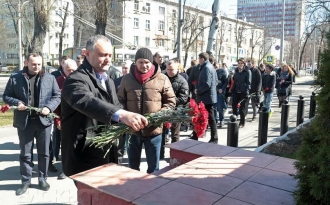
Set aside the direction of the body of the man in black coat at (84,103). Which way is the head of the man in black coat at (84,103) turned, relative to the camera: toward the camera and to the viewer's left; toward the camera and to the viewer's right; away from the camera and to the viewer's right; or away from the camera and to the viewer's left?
toward the camera and to the viewer's right

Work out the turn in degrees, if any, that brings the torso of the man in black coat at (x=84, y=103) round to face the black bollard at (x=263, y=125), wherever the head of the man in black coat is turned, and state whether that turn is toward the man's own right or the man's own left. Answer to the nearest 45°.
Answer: approximately 90° to the man's own left

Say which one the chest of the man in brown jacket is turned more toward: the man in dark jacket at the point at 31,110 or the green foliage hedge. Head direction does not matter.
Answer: the green foliage hedge

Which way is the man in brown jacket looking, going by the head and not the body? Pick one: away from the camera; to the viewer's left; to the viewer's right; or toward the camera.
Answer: toward the camera

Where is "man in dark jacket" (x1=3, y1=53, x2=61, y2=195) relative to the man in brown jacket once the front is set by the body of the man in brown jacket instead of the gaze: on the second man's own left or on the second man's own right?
on the second man's own right

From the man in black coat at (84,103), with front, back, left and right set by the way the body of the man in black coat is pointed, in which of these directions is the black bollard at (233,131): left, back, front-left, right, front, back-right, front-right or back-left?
left

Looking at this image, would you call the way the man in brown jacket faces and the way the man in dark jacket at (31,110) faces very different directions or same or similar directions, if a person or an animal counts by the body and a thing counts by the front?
same or similar directions

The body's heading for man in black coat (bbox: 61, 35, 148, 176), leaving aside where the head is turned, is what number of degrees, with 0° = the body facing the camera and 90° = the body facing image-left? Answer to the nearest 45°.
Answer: approximately 315°

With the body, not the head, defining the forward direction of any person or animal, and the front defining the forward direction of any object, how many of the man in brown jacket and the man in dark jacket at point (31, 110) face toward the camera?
2

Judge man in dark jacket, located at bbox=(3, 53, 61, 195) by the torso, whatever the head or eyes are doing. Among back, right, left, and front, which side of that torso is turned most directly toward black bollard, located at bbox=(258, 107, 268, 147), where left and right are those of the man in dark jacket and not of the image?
left

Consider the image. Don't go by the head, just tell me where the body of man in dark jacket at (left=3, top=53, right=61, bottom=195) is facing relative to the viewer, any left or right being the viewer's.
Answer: facing the viewer

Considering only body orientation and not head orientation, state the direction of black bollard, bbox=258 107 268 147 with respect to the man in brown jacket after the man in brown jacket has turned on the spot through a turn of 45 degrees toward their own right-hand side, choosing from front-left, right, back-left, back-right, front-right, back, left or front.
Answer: back

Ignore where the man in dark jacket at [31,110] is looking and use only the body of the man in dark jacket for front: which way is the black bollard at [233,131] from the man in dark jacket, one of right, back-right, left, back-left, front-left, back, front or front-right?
left
